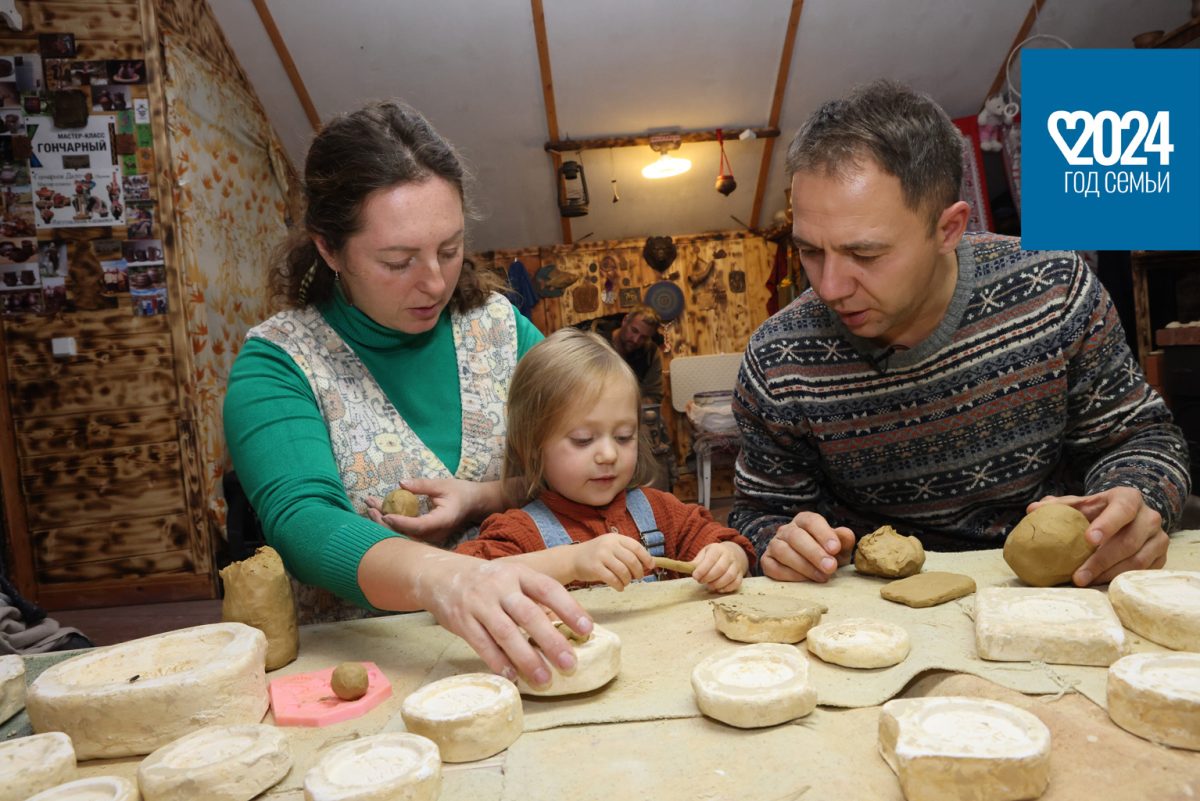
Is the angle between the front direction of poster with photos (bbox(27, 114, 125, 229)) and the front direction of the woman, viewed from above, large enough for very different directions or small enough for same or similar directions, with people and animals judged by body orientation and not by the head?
same or similar directions

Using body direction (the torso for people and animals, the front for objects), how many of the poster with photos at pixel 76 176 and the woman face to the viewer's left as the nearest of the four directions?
0

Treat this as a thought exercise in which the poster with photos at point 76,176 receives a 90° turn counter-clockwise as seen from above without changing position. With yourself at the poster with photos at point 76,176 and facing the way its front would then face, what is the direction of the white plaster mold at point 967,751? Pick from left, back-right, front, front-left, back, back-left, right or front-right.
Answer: right

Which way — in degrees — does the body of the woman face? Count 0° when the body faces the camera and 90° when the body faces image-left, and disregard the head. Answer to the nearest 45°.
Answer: approximately 315°

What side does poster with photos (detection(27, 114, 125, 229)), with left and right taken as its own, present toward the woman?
front

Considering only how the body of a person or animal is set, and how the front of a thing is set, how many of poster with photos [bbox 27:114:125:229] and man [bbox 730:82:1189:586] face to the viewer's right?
0

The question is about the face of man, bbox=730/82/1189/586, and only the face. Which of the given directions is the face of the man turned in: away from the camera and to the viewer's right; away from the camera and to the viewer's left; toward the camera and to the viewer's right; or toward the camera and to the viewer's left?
toward the camera and to the viewer's left

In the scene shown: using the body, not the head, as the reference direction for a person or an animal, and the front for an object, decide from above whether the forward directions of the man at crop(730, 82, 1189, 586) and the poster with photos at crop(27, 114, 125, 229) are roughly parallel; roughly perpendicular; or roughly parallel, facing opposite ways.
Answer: roughly perpendicular

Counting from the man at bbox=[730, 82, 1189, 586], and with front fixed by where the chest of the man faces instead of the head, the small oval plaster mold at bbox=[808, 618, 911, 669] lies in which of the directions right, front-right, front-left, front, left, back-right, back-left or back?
front-left

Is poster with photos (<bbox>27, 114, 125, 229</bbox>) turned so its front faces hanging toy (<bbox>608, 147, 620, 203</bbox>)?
no

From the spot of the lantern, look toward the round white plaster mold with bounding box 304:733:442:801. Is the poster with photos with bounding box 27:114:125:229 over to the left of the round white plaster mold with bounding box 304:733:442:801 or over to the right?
right

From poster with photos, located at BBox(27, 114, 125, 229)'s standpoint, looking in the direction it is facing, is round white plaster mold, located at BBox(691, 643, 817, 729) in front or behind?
in front

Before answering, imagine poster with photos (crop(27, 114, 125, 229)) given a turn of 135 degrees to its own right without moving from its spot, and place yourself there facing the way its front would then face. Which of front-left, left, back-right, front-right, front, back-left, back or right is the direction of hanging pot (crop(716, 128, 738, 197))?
back-right

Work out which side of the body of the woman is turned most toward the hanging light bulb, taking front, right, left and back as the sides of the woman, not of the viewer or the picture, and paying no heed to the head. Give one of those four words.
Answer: left

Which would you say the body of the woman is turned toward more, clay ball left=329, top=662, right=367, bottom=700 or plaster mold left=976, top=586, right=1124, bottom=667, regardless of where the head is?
the plaster mold

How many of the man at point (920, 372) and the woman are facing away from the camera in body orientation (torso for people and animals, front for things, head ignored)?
0

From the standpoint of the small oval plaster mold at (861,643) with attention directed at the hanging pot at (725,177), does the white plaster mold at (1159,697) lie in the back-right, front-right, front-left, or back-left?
back-right

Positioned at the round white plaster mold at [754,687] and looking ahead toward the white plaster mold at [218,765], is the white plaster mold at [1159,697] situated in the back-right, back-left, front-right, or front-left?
back-left
